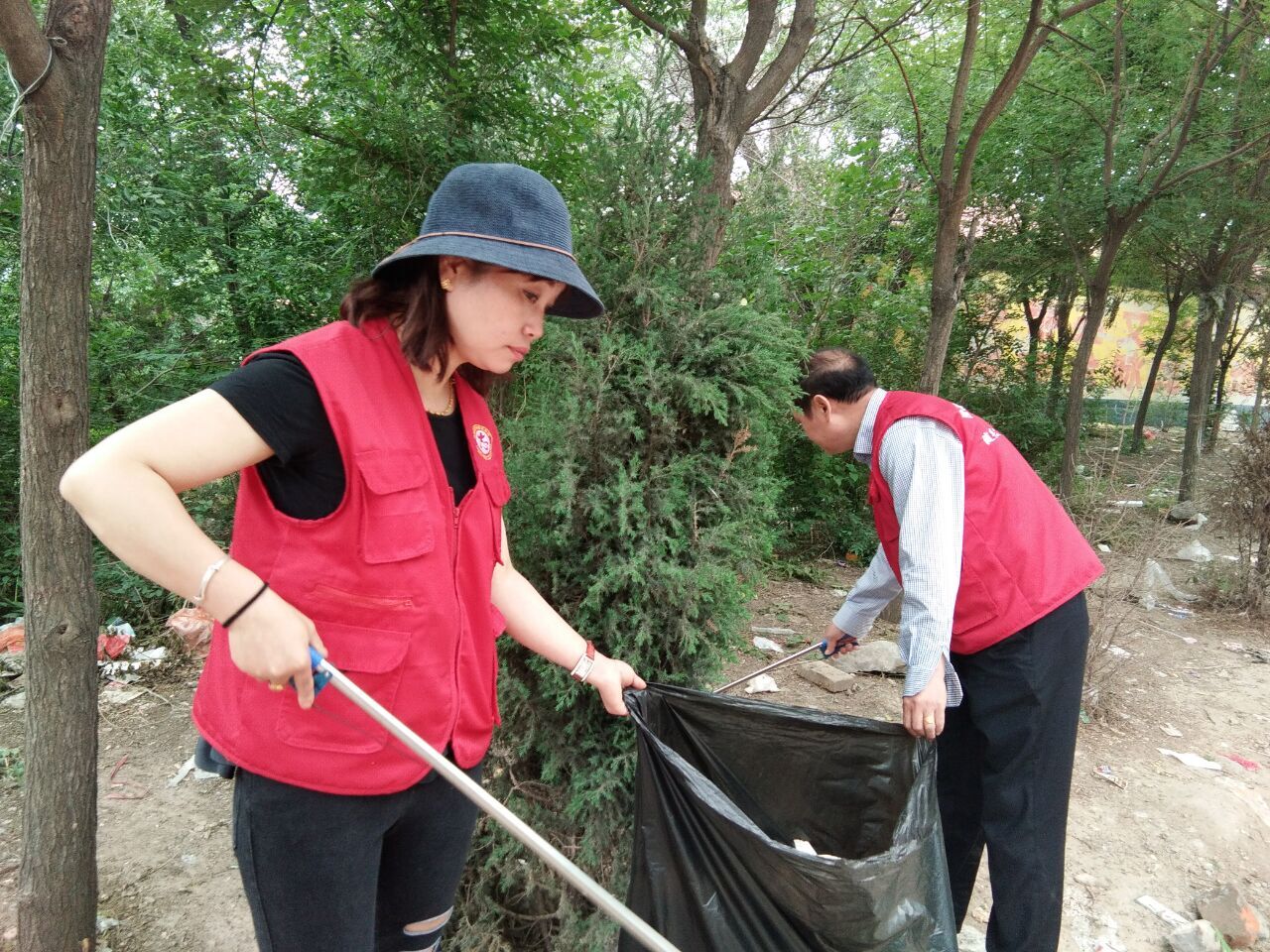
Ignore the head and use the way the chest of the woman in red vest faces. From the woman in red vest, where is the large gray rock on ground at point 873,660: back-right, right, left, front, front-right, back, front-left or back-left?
left

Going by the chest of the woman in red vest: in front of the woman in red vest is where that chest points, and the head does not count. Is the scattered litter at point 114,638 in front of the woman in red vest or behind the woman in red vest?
behind

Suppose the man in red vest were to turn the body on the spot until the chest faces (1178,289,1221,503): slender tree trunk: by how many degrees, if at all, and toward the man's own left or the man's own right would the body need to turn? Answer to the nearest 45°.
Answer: approximately 90° to the man's own right

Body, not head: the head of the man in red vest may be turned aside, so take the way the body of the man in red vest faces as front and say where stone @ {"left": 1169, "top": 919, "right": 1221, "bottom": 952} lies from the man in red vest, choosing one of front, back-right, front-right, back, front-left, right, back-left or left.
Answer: back-right

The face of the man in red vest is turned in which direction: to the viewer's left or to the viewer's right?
to the viewer's left

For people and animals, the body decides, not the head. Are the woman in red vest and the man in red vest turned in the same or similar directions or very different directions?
very different directions

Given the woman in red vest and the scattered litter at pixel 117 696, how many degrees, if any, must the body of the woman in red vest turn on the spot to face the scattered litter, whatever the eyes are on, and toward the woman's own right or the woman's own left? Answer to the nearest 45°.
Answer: approximately 135° to the woman's own left

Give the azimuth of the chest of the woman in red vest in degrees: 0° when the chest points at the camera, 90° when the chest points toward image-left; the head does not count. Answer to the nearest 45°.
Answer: approximately 315°

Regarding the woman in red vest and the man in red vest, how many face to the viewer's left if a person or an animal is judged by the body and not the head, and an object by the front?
1

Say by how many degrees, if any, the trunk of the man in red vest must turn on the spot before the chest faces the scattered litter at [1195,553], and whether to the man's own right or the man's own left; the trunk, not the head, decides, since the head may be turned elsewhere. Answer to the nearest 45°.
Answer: approximately 90° to the man's own right

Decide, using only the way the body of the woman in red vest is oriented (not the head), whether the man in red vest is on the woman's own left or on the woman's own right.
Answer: on the woman's own left

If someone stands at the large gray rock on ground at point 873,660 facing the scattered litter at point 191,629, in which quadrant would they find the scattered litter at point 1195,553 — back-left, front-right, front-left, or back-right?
back-right

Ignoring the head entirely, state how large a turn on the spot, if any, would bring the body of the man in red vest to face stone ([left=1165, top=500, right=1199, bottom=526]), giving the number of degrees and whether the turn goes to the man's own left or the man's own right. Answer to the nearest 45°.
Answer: approximately 90° to the man's own right

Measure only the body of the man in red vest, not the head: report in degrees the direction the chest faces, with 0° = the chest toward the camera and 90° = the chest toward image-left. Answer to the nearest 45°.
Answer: approximately 90°
